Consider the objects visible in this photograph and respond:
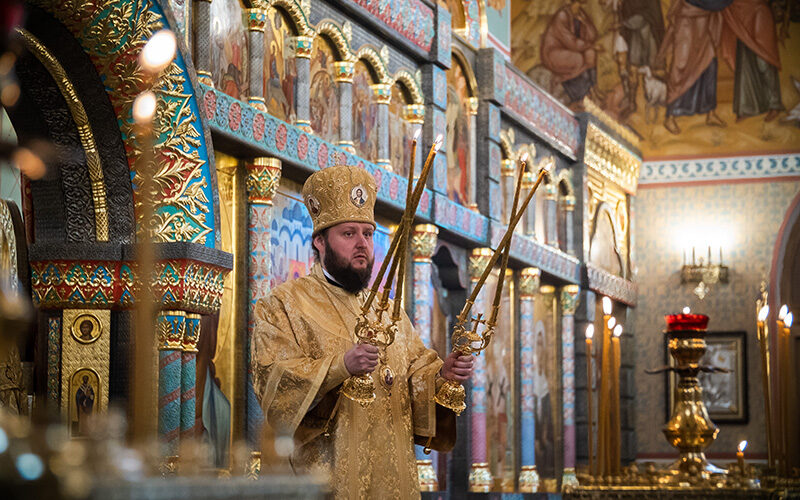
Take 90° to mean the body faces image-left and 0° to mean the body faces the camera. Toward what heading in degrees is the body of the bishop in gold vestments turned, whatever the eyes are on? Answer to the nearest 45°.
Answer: approximately 315°

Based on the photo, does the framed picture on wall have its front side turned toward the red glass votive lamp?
yes

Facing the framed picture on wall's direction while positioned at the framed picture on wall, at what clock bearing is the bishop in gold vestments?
The bishop in gold vestments is roughly at 12 o'clock from the framed picture on wall.

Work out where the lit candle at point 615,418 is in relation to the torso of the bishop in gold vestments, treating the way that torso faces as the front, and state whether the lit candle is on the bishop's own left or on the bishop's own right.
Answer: on the bishop's own left

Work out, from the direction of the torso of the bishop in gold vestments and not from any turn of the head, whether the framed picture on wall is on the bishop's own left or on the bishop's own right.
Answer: on the bishop's own left

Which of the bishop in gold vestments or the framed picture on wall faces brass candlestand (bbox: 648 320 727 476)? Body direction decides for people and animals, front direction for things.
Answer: the framed picture on wall

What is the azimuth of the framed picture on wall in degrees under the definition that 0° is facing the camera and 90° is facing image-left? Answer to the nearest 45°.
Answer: approximately 0°

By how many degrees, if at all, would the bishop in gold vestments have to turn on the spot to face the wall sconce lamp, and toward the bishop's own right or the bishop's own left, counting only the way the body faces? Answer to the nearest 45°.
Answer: approximately 135° to the bishop's own left
